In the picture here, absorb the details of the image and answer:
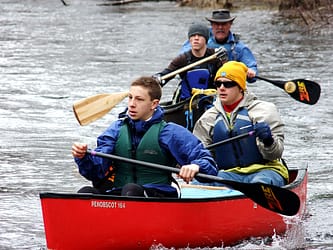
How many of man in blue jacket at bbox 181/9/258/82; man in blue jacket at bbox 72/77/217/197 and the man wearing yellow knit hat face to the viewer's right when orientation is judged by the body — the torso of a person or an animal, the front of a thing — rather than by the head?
0

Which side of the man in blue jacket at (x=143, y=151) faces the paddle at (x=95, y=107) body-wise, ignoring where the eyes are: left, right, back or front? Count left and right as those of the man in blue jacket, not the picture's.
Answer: right

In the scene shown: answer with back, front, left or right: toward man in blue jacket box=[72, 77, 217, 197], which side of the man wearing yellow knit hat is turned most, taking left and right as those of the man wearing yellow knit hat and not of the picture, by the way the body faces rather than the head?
front

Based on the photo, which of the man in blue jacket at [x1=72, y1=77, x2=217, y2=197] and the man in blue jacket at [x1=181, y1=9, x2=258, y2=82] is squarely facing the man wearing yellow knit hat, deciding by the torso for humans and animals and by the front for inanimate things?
the man in blue jacket at [x1=181, y1=9, x2=258, y2=82]

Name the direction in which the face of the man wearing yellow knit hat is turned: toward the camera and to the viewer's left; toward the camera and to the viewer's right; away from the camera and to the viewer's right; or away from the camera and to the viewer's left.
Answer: toward the camera and to the viewer's left

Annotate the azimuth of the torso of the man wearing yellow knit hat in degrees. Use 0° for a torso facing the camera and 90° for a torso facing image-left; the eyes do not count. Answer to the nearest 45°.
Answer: approximately 45°

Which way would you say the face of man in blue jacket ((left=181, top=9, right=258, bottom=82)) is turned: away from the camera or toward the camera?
toward the camera

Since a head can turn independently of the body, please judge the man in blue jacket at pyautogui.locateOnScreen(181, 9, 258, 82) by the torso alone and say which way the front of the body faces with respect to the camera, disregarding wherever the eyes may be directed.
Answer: toward the camera

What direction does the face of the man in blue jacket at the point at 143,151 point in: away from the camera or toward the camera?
toward the camera

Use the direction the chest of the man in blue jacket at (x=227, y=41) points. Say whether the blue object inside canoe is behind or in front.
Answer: in front

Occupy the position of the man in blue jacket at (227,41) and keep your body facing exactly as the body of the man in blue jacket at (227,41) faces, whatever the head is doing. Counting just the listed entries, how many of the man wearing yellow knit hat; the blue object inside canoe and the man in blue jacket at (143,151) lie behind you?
0

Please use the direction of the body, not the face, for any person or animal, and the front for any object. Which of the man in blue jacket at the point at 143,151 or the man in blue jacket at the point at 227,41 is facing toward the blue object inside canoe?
the man in blue jacket at the point at 227,41

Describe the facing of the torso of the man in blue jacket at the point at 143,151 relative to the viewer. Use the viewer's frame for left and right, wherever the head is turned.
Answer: facing the viewer and to the left of the viewer
